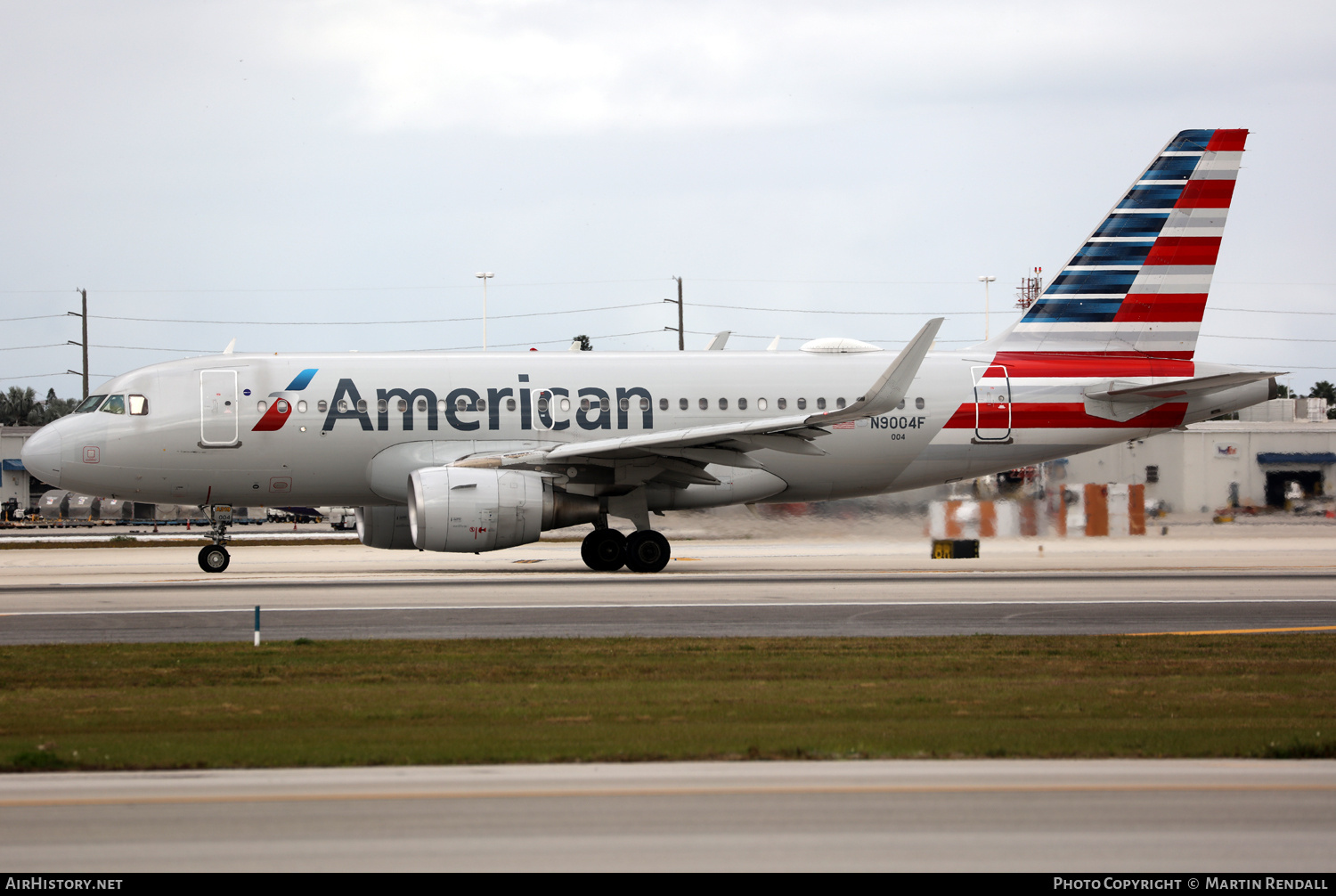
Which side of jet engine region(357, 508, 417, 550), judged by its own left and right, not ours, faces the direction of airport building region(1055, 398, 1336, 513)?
right

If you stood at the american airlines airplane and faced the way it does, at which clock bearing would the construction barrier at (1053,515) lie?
The construction barrier is roughly at 3 o'clock from the american airlines airplane.

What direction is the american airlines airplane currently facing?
to the viewer's left

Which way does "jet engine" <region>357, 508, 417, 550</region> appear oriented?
to the viewer's left

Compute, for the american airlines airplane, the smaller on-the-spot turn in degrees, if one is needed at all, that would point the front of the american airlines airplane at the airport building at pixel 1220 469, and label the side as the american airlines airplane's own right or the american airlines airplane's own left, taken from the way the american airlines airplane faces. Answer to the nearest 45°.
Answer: approximately 135° to the american airlines airplane's own right

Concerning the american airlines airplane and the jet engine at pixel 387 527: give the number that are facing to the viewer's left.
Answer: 2
